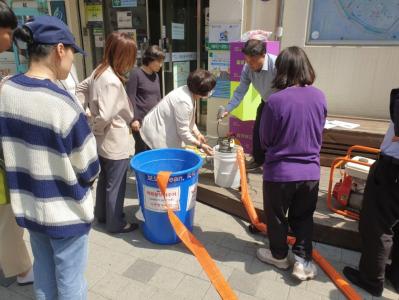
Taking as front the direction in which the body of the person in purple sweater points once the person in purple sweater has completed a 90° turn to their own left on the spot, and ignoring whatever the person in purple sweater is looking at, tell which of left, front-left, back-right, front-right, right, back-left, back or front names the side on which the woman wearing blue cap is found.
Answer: front

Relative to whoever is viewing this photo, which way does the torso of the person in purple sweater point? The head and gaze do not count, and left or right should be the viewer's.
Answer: facing away from the viewer and to the left of the viewer

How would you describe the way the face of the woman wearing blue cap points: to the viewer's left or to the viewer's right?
to the viewer's right

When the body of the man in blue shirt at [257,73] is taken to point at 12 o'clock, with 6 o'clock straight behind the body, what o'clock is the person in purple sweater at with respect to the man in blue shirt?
The person in purple sweater is roughly at 10 o'clock from the man in blue shirt.

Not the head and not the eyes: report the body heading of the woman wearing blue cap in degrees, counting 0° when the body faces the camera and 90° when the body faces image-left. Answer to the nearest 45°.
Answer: approximately 225°

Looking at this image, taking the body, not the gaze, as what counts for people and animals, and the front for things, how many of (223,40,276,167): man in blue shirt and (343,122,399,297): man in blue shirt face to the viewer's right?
0

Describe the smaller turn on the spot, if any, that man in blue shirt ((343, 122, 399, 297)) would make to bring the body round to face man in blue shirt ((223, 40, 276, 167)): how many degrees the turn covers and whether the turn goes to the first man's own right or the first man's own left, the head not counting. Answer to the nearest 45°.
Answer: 0° — they already face them

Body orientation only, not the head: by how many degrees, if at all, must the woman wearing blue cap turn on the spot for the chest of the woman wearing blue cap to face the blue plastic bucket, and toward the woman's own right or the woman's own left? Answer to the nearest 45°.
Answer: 0° — they already face it

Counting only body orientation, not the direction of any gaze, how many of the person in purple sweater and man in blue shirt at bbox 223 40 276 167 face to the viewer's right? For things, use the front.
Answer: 0
